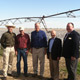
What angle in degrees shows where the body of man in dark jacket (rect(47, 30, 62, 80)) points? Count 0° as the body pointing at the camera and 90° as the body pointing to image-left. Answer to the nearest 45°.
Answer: approximately 45°

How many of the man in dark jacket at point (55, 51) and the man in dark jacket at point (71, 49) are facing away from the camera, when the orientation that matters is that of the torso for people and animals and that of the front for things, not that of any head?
0

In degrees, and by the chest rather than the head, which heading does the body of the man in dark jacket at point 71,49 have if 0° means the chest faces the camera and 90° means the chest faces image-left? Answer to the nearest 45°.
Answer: approximately 45°

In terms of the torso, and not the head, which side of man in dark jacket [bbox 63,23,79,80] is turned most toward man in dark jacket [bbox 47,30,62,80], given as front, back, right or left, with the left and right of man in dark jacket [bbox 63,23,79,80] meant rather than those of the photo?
right

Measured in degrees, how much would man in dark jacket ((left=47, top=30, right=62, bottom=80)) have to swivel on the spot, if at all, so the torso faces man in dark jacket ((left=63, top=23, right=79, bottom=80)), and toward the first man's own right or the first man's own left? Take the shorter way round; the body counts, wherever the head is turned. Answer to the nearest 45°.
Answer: approximately 90° to the first man's own left
